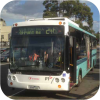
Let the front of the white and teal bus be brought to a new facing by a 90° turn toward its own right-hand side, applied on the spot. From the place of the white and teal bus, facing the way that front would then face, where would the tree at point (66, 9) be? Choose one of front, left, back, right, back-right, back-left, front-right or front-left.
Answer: front-right

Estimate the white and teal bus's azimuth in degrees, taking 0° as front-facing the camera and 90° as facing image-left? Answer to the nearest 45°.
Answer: approximately 45°

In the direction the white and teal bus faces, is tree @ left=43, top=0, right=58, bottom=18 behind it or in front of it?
behind
